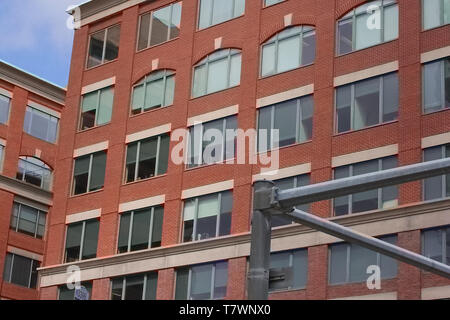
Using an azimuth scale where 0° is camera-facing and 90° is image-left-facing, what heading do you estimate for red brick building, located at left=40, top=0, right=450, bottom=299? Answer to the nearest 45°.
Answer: approximately 45°

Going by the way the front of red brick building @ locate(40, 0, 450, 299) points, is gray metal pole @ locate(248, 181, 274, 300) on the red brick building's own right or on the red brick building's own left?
on the red brick building's own left
